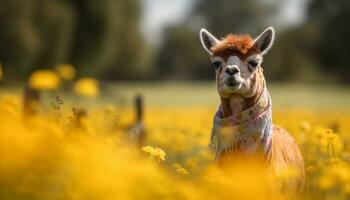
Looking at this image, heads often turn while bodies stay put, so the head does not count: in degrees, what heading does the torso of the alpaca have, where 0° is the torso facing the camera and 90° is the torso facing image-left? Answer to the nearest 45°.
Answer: approximately 45°
